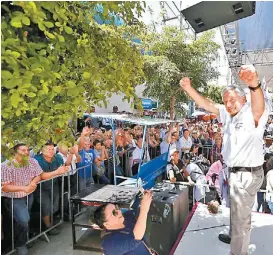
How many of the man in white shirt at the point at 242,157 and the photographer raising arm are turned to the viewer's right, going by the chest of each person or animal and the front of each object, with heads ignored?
1

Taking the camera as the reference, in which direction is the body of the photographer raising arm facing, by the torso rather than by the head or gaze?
to the viewer's right

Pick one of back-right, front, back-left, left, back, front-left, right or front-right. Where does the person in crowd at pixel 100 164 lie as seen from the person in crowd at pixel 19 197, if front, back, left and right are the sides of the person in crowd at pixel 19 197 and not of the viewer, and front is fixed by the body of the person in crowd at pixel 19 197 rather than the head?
left

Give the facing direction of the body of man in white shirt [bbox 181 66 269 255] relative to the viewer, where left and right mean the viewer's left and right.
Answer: facing the viewer and to the left of the viewer

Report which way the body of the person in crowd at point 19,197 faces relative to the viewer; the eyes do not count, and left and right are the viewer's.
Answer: facing the viewer and to the right of the viewer

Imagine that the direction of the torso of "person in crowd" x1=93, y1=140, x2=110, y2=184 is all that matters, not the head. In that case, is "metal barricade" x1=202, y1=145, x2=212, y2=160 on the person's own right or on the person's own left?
on the person's own left

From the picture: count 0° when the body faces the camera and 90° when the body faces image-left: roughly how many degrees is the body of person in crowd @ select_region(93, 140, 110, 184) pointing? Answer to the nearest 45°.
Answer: approximately 315°

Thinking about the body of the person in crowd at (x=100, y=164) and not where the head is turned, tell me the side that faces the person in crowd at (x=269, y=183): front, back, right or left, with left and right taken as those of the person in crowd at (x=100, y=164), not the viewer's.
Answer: front

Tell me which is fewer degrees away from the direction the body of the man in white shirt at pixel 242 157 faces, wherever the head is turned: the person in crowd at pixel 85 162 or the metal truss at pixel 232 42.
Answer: the person in crowd

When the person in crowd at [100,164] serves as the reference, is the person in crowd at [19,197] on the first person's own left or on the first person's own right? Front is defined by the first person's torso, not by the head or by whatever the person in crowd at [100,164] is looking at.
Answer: on the first person's own right

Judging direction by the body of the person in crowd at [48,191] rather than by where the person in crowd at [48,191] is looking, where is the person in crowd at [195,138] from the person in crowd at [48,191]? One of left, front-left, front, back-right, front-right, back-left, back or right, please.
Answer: left

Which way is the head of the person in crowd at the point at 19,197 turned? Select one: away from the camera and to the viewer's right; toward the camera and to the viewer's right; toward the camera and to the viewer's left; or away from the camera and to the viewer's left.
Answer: toward the camera and to the viewer's right

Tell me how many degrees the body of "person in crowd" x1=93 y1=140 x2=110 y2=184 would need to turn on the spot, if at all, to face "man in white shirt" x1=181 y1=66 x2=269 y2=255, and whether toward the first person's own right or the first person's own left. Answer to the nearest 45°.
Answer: approximately 45° to the first person's own right

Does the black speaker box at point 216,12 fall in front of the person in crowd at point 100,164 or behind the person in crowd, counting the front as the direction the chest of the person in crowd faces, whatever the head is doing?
in front

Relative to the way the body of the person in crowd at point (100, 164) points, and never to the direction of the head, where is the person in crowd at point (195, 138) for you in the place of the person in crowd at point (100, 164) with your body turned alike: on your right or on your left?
on your left
